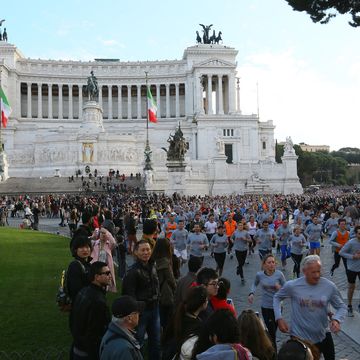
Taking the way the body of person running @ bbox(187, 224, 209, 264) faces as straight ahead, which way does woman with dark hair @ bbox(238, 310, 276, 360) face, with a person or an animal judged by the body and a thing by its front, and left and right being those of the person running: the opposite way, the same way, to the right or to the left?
the opposite way

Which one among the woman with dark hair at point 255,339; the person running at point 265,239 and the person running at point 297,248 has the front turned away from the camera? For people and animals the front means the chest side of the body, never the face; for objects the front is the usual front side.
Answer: the woman with dark hair

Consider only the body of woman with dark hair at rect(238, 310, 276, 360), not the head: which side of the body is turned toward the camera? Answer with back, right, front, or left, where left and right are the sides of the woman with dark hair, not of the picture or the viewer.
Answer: back

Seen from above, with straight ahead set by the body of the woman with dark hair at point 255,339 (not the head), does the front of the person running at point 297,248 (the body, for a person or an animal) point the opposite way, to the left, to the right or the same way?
the opposite way

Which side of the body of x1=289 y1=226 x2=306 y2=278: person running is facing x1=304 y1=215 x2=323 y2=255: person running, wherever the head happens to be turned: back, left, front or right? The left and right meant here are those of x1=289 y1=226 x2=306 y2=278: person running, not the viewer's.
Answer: back

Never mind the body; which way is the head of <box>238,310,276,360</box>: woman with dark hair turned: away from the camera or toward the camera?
away from the camera

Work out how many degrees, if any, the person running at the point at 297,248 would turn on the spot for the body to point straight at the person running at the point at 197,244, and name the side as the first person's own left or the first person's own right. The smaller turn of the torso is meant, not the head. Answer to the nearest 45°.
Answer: approximately 45° to the first person's own right

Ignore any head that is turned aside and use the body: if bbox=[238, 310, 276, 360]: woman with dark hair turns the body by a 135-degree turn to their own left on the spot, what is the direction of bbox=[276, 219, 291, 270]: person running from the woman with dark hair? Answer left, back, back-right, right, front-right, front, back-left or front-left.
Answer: back-right

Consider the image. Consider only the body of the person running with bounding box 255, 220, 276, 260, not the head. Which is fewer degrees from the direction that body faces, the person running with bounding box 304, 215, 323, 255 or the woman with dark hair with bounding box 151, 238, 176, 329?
the woman with dark hair

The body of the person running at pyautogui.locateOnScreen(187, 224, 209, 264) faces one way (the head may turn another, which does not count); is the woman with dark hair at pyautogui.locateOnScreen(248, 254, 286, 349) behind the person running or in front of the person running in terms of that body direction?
in front
